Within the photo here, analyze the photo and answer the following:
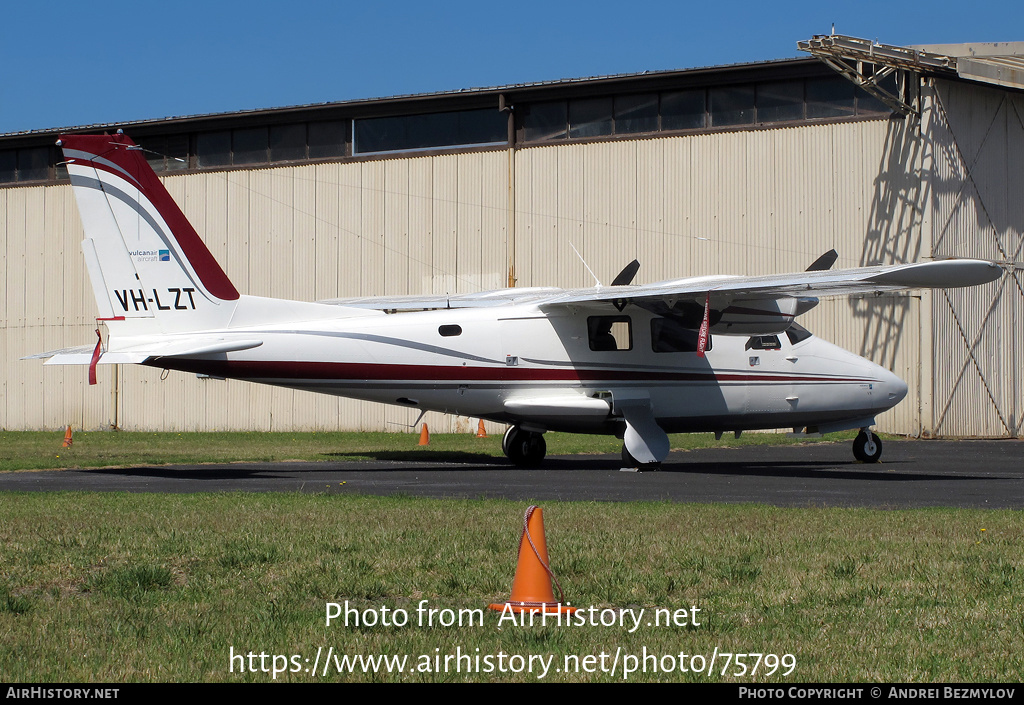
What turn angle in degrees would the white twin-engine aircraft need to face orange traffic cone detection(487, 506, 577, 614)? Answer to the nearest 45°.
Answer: approximately 135° to its right

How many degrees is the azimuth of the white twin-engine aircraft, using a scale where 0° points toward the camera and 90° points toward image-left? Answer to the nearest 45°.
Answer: approximately 225°
